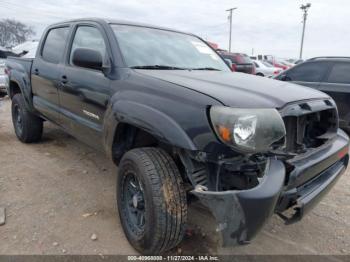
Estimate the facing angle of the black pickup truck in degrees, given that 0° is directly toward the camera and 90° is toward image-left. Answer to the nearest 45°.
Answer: approximately 315°

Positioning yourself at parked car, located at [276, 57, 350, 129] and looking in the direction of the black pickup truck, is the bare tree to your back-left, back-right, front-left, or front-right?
back-right

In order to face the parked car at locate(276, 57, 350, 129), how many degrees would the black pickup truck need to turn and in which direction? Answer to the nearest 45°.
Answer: approximately 90° to its left

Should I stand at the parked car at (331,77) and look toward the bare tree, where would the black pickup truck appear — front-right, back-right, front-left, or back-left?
back-left

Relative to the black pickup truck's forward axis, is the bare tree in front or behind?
behind
